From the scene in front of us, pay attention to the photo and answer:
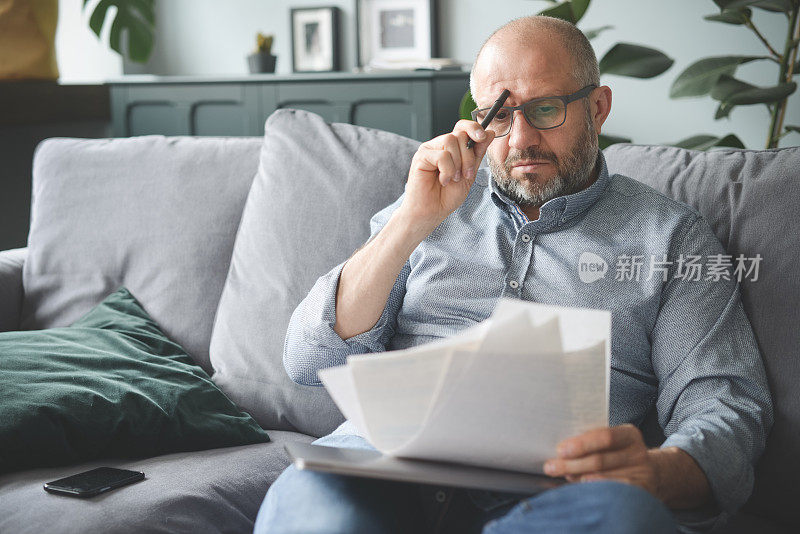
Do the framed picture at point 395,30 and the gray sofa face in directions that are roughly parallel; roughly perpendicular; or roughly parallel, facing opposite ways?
roughly parallel

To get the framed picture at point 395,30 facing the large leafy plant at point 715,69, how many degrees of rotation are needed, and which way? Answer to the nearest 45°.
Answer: approximately 45° to its left

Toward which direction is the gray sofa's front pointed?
toward the camera

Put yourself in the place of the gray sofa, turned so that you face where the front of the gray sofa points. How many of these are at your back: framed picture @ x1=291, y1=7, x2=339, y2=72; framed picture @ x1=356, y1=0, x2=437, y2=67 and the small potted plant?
3

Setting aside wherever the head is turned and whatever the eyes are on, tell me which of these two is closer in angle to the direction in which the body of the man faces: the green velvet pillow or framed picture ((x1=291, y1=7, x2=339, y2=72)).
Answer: the green velvet pillow

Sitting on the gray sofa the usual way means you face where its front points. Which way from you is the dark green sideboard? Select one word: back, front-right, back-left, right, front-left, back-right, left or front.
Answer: back

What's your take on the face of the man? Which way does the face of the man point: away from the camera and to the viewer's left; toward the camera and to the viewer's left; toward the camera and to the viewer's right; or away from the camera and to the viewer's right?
toward the camera and to the viewer's left

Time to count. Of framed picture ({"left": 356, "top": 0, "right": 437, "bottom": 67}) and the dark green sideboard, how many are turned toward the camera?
2

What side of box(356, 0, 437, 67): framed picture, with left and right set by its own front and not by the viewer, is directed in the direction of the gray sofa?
front

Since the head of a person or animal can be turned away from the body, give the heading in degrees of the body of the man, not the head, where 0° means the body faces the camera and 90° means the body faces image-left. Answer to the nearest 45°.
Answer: approximately 45°

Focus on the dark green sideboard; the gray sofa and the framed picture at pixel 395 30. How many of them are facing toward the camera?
3

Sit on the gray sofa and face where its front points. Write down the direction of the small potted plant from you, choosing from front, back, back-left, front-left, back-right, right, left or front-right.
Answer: back

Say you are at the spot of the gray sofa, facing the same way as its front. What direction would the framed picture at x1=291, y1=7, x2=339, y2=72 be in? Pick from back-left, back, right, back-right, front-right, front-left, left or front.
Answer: back
